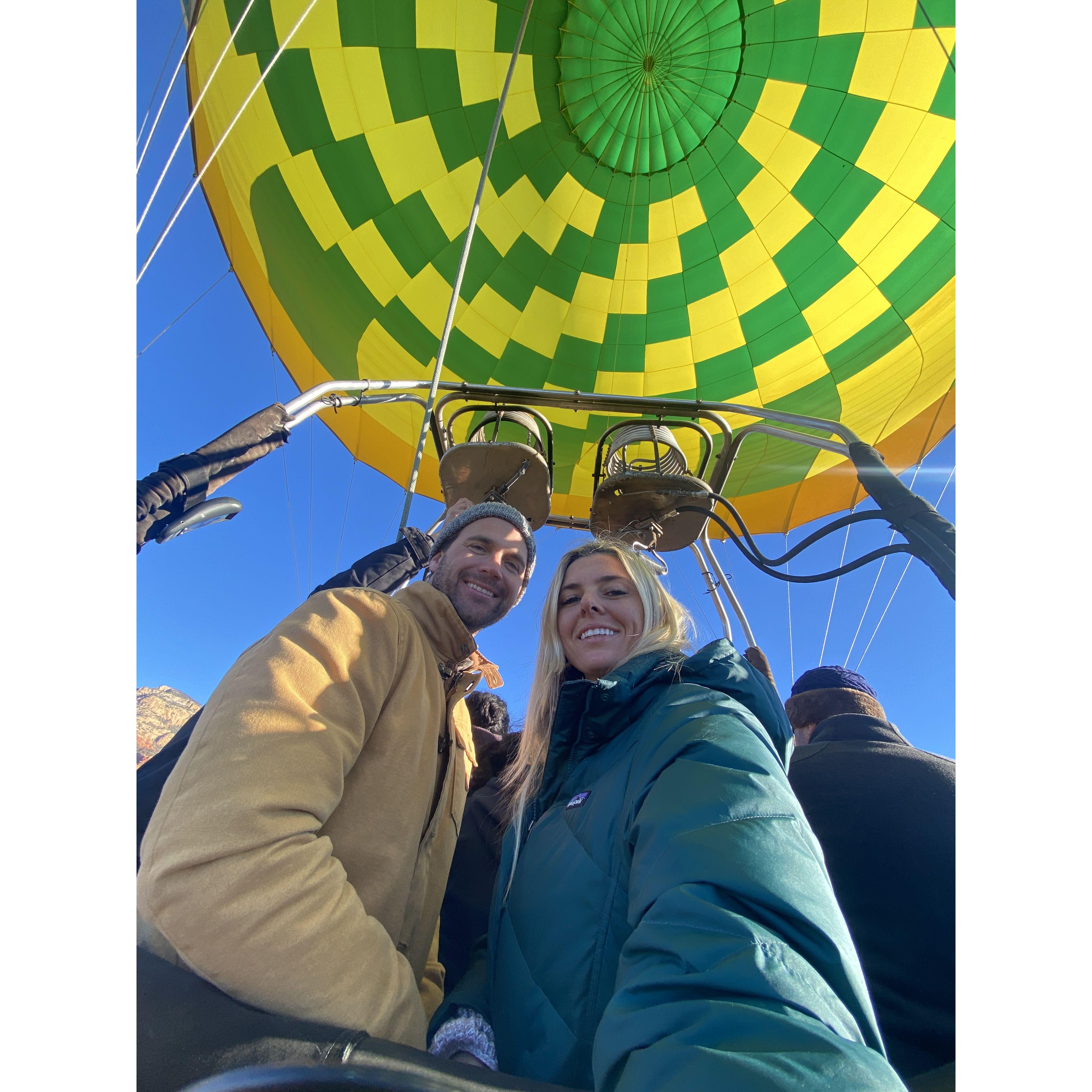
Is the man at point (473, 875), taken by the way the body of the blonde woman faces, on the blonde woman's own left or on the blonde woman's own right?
on the blonde woman's own right

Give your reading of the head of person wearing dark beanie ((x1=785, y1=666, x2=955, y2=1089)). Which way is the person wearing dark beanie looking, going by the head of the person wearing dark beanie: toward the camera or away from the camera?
away from the camera

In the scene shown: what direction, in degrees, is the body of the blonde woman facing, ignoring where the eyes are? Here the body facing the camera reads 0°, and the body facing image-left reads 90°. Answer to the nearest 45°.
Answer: approximately 45°
